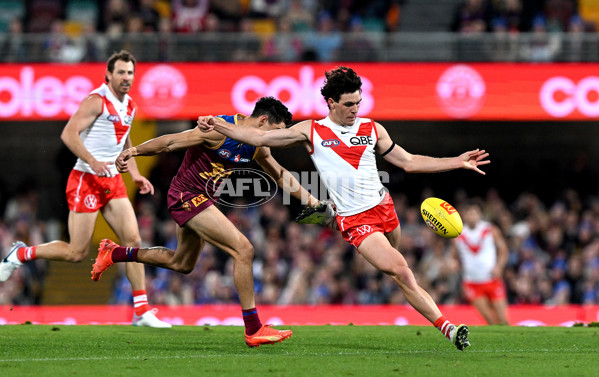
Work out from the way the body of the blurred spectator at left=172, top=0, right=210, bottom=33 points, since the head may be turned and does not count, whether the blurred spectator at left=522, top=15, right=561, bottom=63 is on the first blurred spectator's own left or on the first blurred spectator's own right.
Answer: on the first blurred spectator's own left

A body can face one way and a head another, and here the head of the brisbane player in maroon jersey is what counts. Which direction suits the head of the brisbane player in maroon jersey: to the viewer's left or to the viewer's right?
to the viewer's right

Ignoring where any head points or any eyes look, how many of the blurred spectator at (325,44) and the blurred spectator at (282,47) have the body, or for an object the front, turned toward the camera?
2

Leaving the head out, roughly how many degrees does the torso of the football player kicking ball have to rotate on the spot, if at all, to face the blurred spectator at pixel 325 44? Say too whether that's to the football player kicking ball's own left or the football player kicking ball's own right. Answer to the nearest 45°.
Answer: approximately 135° to the football player kicking ball's own left

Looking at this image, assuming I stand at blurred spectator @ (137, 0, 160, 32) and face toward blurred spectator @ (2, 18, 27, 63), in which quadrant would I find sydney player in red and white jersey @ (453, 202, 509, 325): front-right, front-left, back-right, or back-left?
back-left

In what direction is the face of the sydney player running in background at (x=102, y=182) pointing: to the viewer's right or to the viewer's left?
to the viewer's right

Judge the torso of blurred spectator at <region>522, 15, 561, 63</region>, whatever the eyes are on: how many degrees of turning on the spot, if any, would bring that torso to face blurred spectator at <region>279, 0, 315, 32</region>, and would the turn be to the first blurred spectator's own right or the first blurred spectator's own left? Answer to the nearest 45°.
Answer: approximately 90° to the first blurred spectator's own right

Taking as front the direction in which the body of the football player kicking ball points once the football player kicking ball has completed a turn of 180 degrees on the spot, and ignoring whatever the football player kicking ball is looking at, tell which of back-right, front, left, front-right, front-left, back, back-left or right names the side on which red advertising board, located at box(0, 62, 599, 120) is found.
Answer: front-right

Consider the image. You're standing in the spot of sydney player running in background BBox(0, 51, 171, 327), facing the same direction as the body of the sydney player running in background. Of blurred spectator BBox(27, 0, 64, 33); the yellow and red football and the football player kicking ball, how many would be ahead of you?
2

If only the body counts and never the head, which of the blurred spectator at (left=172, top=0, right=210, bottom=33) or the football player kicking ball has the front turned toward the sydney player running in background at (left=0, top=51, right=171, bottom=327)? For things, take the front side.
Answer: the blurred spectator
